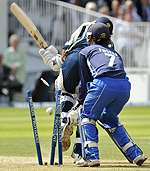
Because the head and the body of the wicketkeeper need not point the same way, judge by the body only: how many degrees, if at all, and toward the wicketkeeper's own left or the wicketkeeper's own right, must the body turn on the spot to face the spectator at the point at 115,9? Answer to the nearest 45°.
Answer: approximately 45° to the wicketkeeper's own right

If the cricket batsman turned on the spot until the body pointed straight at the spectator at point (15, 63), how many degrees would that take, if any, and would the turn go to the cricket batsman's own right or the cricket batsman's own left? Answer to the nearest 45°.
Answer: approximately 45° to the cricket batsman's own left

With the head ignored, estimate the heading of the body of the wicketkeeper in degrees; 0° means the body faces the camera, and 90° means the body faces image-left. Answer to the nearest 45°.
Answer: approximately 135°

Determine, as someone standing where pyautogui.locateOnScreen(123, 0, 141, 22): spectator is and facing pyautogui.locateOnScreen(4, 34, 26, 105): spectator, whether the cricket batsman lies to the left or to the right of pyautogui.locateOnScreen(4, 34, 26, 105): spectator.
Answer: left

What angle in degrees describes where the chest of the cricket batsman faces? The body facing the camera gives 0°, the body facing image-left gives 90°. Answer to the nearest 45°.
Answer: approximately 225°
